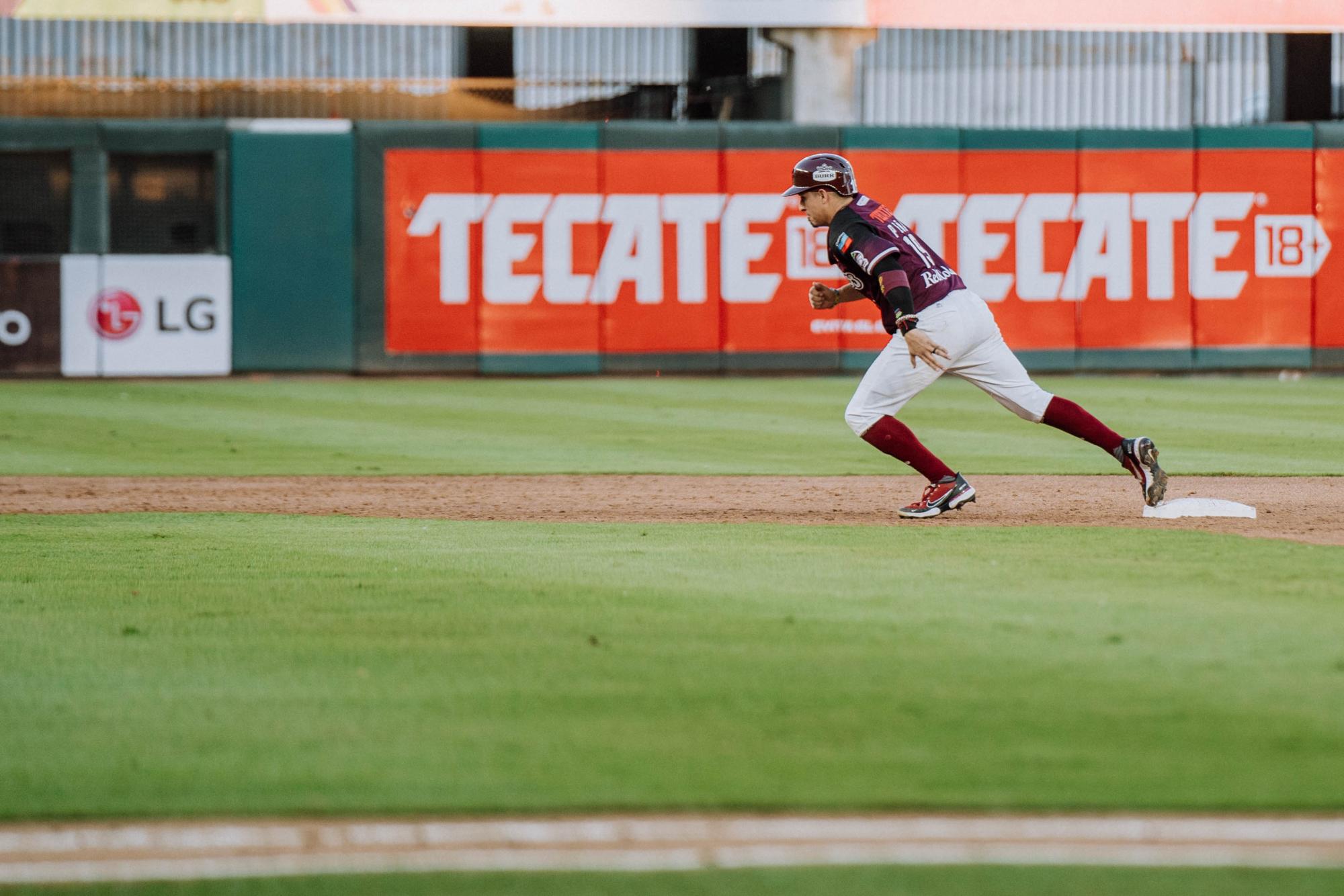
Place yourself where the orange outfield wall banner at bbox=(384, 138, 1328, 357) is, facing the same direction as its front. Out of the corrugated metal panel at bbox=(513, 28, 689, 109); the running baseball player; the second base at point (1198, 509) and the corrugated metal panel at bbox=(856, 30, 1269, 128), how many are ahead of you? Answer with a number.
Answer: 2

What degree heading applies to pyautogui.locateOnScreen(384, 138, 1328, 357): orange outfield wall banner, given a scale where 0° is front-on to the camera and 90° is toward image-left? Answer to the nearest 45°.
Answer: approximately 0°

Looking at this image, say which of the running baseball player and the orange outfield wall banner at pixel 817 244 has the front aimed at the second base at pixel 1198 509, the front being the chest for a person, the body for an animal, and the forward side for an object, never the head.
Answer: the orange outfield wall banner

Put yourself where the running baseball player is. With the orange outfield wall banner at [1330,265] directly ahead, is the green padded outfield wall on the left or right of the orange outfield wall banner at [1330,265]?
left

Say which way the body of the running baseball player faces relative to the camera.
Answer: to the viewer's left

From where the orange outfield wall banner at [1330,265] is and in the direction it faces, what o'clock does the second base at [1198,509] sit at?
The second base is roughly at 12 o'clock from the orange outfield wall banner.

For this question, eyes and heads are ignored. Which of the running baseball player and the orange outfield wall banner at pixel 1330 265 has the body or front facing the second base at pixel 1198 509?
the orange outfield wall banner

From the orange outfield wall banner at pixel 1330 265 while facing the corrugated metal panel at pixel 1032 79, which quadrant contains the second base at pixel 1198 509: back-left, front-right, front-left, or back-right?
back-left

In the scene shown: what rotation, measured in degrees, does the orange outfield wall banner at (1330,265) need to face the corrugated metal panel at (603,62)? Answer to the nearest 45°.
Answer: approximately 90° to its right

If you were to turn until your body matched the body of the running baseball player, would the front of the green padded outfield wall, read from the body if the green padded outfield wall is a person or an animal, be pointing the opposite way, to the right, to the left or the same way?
to the left

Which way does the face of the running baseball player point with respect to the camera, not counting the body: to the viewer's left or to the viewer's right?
to the viewer's left
